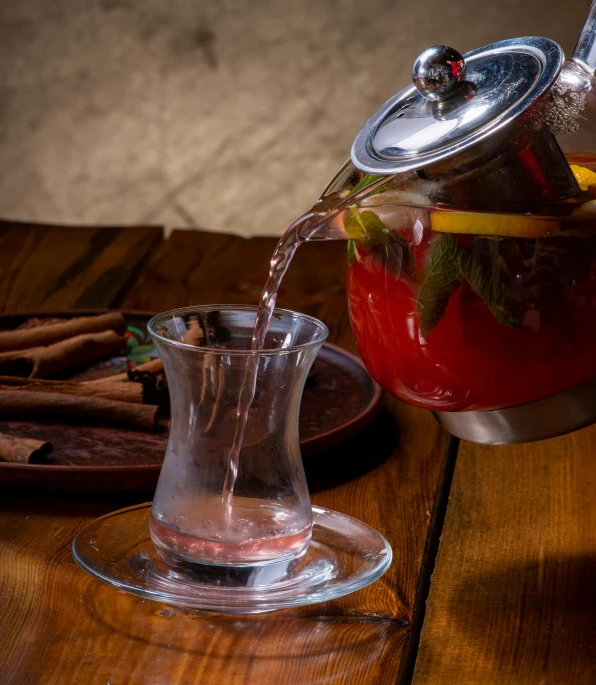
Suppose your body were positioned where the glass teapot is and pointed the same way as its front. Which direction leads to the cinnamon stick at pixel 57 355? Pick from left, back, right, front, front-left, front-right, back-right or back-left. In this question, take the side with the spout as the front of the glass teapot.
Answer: front-right

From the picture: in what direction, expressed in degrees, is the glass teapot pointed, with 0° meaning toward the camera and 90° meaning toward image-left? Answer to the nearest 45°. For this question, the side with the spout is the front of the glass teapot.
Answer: approximately 90°

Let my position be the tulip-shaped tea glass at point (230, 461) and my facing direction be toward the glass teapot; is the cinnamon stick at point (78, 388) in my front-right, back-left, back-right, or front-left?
back-left
